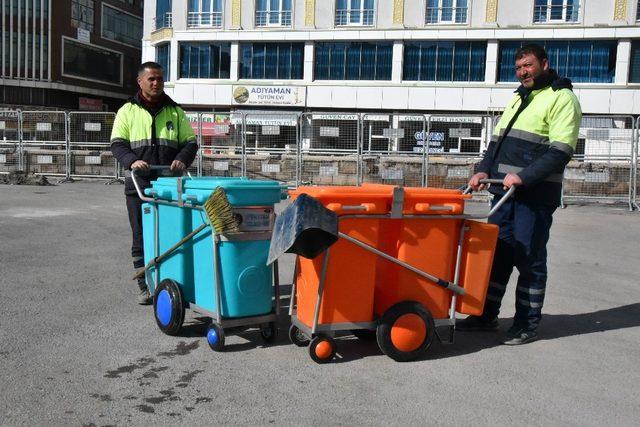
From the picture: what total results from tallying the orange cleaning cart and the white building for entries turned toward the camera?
1

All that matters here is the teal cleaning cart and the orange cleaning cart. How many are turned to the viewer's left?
1

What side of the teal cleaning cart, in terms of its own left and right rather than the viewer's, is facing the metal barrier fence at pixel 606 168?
left

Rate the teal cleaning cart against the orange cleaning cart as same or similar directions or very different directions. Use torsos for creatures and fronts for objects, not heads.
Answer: very different directions

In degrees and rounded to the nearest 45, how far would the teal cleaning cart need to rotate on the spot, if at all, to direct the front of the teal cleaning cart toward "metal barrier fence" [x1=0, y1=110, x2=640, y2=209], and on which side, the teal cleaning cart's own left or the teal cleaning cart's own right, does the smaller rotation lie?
approximately 135° to the teal cleaning cart's own left

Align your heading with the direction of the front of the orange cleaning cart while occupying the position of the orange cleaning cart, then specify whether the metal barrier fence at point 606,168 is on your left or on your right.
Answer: on your right

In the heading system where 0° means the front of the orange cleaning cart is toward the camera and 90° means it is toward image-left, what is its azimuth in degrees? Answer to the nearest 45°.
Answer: approximately 90°

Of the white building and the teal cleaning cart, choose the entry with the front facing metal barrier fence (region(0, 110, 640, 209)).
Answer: the white building

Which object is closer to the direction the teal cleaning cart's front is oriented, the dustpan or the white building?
the dustpan

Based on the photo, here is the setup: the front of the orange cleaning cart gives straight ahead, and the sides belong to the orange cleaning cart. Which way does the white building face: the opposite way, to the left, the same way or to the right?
to the left

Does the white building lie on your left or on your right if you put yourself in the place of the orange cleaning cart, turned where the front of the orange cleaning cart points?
on your right

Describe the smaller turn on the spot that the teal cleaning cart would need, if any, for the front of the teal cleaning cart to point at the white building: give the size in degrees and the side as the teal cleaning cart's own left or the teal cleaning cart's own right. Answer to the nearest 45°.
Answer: approximately 135° to the teal cleaning cart's own left

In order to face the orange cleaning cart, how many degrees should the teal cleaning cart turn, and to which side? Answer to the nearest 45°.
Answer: approximately 45° to its left
